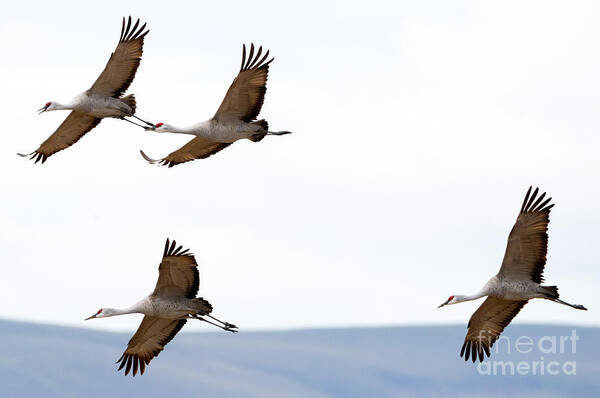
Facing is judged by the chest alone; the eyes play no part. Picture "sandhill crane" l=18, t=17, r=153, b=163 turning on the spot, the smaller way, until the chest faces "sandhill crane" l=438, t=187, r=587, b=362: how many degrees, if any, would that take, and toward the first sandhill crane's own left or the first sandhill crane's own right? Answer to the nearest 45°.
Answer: approximately 180°

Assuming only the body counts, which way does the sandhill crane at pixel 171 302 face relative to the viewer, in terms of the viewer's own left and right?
facing to the left of the viewer

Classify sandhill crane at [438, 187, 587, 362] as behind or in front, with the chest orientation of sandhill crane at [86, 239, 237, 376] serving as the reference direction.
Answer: behind

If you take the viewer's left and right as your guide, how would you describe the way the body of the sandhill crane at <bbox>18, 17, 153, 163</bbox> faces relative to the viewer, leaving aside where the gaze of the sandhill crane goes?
facing to the left of the viewer

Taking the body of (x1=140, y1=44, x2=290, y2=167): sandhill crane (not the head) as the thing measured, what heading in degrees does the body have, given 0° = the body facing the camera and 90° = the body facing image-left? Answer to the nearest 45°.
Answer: approximately 90°

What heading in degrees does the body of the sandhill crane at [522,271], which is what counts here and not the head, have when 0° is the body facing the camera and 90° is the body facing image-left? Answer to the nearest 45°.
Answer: approximately 90°

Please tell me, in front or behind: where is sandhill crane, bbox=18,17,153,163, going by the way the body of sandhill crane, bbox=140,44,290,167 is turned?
in front

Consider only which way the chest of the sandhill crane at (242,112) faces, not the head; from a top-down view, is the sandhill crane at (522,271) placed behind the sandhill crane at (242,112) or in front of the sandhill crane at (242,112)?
behind

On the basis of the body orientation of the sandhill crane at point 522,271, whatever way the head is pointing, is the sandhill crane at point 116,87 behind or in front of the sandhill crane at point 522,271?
in front
